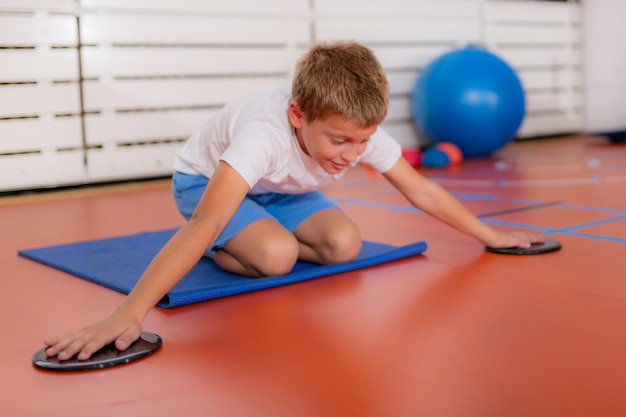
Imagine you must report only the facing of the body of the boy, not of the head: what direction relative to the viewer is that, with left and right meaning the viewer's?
facing the viewer and to the right of the viewer

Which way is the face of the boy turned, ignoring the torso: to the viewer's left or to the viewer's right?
to the viewer's right

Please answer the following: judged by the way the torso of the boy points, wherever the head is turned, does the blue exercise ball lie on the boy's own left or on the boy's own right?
on the boy's own left
